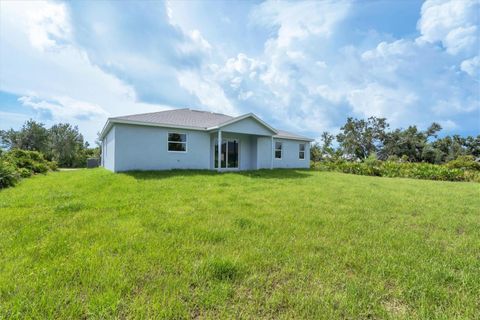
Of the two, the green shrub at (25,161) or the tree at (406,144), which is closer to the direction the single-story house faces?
the green shrub

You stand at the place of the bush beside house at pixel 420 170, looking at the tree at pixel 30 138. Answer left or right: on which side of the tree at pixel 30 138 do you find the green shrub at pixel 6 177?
left
